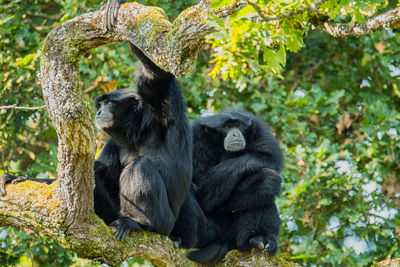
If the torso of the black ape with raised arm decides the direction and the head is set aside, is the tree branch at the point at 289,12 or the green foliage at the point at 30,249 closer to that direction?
the green foliage

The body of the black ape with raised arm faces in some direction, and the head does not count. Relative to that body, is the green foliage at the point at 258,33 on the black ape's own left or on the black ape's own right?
on the black ape's own left

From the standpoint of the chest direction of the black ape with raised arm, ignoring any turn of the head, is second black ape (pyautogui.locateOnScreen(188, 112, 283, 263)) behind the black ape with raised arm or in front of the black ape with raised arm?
behind

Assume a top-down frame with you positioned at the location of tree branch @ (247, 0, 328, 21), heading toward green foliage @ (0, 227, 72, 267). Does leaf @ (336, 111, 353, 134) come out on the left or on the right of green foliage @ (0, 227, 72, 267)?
right

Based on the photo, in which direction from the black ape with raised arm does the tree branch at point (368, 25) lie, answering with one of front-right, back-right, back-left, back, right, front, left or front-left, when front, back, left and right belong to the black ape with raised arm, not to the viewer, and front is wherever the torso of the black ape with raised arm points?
back-left

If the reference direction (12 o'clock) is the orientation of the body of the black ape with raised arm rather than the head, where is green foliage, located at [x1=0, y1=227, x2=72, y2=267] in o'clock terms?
The green foliage is roughly at 2 o'clock from the black ape with raised arm.
